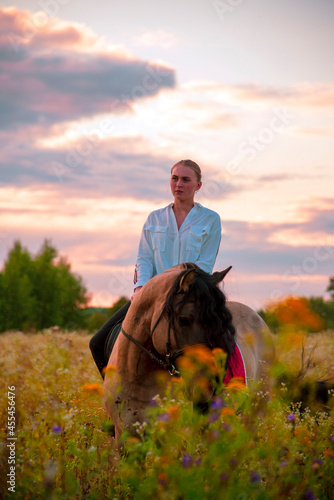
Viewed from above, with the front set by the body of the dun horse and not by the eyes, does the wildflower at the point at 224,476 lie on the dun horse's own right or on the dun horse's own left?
on the dun horse's own left

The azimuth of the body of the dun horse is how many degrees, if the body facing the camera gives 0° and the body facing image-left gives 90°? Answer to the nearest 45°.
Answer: approximately 45°

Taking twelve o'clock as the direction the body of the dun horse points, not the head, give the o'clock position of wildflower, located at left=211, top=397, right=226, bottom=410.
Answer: The wildflower is roughly at 10 o'clock from the dun horse.

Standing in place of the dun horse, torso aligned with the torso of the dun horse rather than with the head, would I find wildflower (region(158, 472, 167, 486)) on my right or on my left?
on my left

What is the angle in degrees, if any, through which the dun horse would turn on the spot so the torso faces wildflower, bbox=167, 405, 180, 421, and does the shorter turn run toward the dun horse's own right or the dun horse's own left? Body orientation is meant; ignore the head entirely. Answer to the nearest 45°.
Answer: approximately 45° to the dun horse's own left

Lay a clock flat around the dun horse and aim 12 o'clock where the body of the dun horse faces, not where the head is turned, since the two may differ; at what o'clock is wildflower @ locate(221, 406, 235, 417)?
The wildflower is roughly at 10 o'clock from the dun horse.
